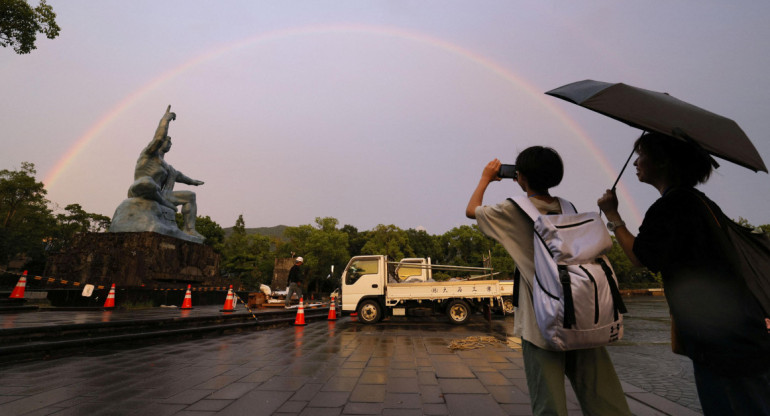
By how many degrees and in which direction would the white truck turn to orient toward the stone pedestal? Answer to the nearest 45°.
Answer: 0° — it already faces it

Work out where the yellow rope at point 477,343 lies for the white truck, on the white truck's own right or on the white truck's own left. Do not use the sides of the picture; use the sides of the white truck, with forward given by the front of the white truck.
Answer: on the white truck's own left

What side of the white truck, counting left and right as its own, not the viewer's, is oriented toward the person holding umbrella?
left

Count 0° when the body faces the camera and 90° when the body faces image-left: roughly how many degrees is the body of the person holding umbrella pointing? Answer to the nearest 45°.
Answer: approximately 90°

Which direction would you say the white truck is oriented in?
to the viewer's left
